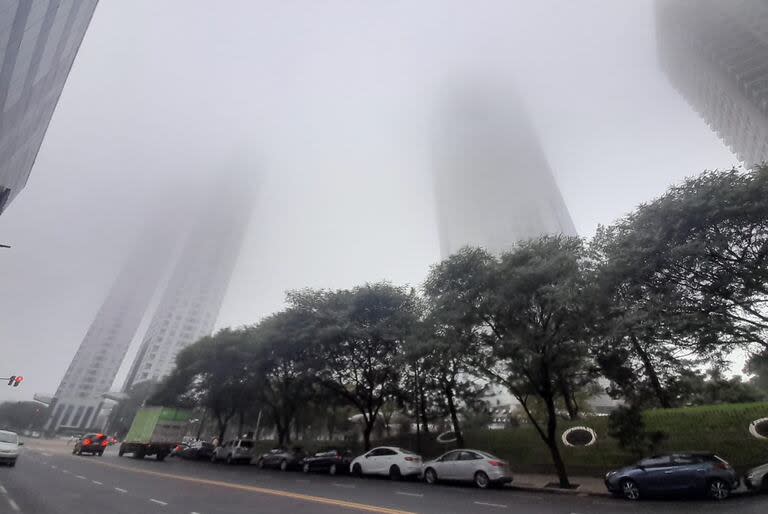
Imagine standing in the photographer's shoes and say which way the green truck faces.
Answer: facing away from the viewer and to the left of the viewer

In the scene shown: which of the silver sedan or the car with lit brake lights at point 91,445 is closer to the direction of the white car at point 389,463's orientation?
the car with lit brake lights

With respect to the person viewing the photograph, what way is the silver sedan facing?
facing away from the viewer and to the left of the viewer

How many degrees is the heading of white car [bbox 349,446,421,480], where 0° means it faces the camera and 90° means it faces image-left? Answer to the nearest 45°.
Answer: approximately 135°

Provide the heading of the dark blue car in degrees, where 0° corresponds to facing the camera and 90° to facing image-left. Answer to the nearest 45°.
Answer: approximately 90°

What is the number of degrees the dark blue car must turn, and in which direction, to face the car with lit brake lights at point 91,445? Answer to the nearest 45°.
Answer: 0° — it already faces it

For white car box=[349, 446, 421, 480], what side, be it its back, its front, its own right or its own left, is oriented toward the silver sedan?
back

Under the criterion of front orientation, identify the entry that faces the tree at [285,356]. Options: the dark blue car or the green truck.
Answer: the dark blue car

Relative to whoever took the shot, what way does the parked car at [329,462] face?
facing away from the viewer and to the left of the viewer
